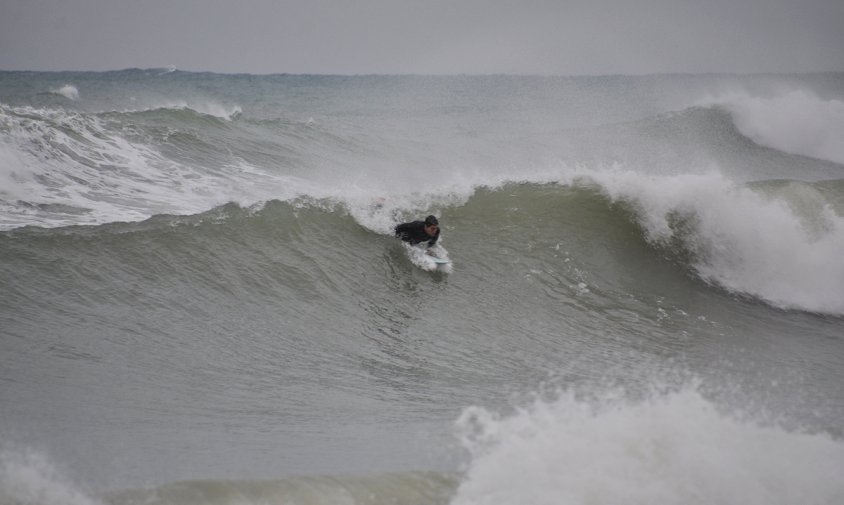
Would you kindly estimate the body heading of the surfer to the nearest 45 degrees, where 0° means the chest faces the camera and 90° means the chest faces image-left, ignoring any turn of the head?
approximately 315°
